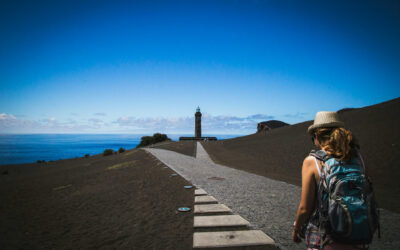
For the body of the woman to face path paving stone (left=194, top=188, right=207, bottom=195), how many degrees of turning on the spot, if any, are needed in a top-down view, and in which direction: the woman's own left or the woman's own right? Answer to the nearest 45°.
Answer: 0° — they already face it

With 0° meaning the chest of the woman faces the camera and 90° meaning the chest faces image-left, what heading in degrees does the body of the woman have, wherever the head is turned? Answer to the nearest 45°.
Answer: approximately 135°

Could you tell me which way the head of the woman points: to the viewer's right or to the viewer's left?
to the viewer's left
